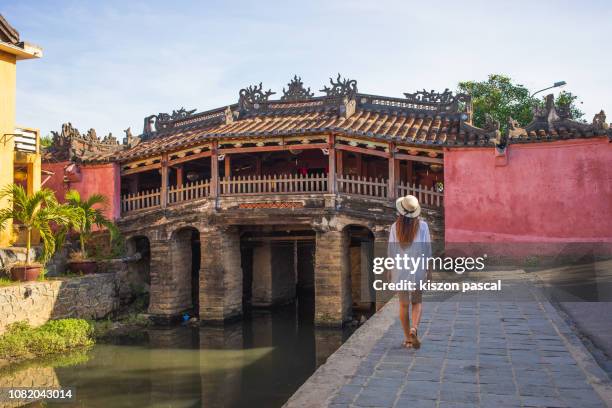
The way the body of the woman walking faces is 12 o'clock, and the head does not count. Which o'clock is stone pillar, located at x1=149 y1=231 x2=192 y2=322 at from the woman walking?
The stone pillar is roughly at 11 o'clock from the woman walking.

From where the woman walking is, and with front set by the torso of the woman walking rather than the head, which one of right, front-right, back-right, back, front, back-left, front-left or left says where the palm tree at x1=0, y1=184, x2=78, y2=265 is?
front-left

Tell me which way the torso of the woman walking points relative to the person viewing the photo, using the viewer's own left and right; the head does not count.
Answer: facing away from the viewer

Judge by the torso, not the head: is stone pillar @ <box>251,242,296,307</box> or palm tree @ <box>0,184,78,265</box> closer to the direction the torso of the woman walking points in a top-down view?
the stone pillar

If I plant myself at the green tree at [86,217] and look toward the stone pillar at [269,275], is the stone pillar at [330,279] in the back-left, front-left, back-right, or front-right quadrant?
front-right

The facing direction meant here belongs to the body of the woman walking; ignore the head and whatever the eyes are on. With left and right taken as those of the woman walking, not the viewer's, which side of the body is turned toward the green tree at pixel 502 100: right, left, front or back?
front

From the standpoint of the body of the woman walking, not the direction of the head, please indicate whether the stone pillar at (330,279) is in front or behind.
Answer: in front

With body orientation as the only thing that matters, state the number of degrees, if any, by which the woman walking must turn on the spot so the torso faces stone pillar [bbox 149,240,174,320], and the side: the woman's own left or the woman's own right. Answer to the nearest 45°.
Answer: approximately 45° to the woman's own left

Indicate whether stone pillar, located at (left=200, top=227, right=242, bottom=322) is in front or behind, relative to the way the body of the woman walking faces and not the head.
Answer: in front

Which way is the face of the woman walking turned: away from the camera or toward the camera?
away from the camera
